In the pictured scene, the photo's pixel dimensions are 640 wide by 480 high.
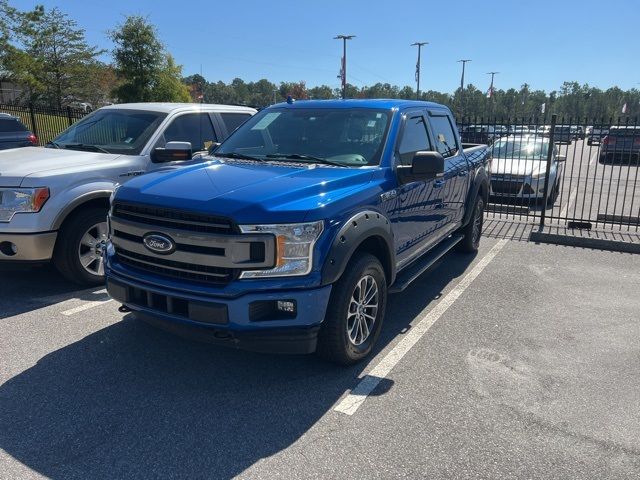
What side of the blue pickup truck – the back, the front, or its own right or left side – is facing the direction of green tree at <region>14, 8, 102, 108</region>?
right

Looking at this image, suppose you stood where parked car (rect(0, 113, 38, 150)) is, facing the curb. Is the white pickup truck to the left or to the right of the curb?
right

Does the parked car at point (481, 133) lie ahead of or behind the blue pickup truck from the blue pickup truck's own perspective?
behind

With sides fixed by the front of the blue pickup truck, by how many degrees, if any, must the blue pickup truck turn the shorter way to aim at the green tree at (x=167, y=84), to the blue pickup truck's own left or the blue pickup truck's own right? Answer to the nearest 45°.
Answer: approximately 135° to the blue pickup truck's own right

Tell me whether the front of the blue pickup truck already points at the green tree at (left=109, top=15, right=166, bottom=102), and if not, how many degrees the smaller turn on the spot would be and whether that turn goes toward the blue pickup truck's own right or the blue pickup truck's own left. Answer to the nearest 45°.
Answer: approximately 135° to the blue pickup truck's own right

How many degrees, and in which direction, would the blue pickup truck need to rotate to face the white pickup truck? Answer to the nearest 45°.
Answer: approximately 90° to its right

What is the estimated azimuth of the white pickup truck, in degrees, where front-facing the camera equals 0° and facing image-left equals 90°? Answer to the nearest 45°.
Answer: approximately 45°

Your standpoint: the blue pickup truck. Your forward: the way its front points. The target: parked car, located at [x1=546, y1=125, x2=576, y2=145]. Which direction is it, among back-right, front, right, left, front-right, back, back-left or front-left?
back

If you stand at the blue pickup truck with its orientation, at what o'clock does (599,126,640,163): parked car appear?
The parked car is roughly at 6 o'clock from the blue pickup truck.

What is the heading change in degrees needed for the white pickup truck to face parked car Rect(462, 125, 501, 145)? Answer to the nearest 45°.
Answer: approximately 180°
